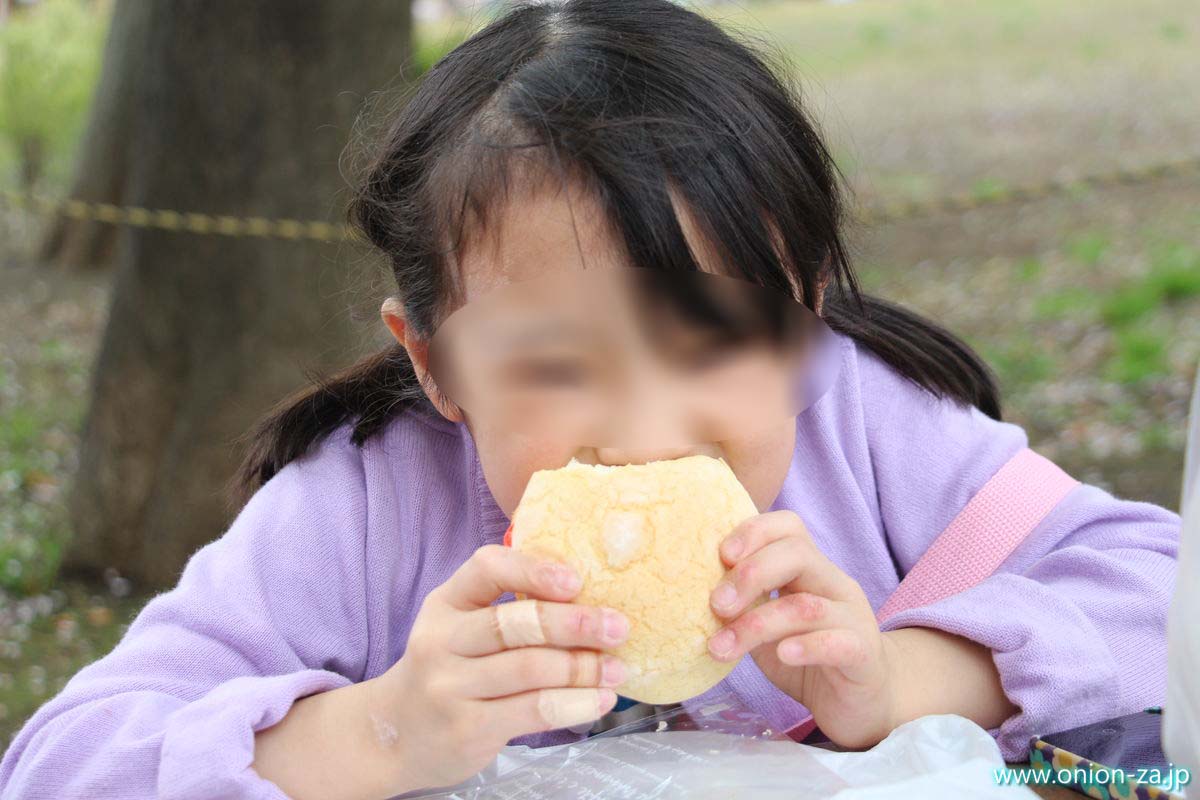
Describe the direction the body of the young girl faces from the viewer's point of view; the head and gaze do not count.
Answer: toward the camera

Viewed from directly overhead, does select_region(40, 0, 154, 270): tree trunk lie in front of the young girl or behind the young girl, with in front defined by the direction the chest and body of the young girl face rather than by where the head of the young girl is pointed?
behind

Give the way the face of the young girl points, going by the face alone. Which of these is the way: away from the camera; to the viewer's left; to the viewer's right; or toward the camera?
toward the camera

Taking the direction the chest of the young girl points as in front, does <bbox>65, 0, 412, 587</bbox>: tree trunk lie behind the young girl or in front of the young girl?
behind
